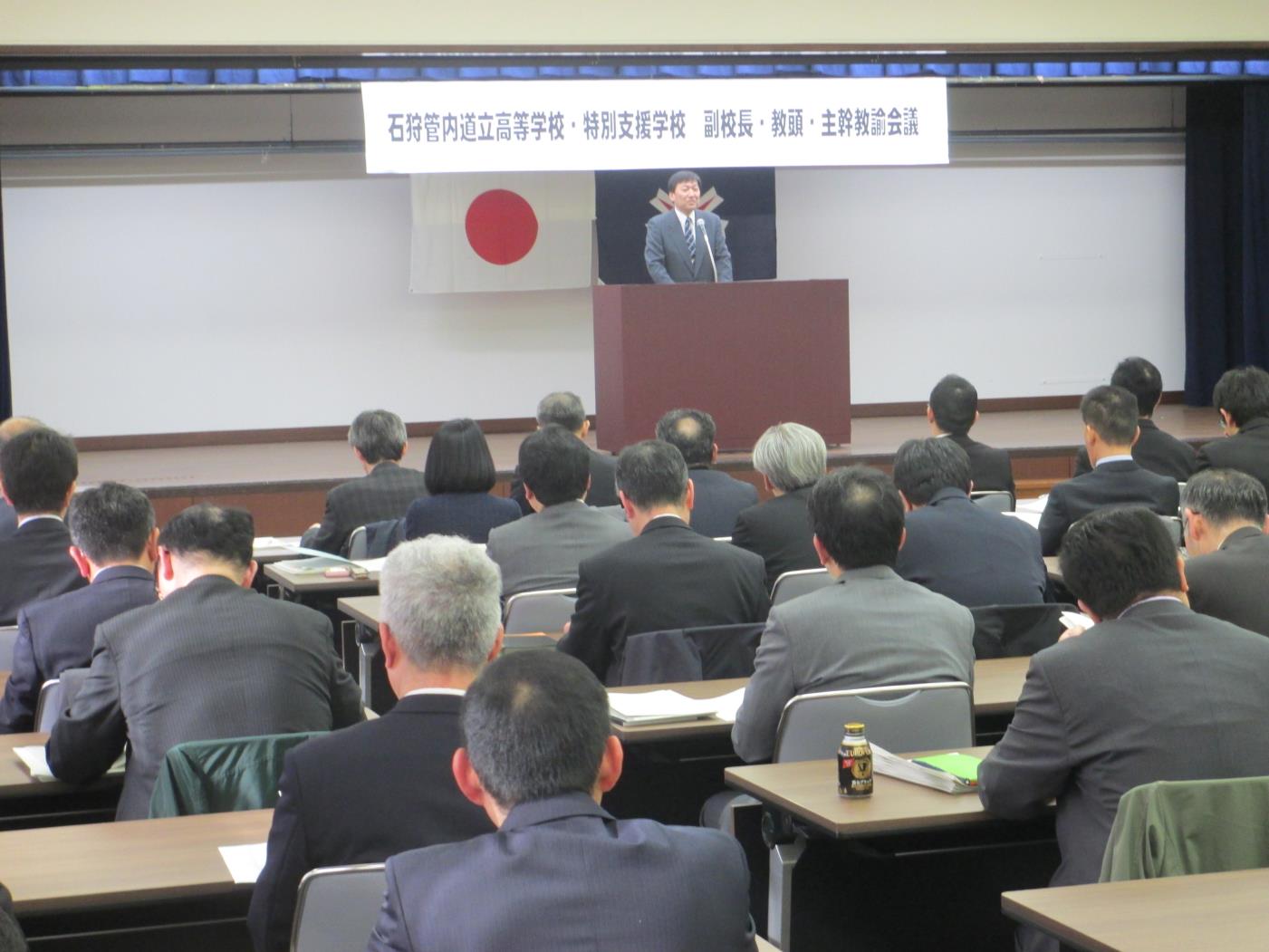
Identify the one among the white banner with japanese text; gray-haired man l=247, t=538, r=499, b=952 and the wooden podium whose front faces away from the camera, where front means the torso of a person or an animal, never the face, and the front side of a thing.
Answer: the gray-haired man

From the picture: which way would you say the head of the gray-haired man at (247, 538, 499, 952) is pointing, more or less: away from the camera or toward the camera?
away from the camera

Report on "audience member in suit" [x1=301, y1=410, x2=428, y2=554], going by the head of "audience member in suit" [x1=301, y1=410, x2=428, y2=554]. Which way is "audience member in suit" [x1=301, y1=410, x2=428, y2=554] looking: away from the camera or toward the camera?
away from the camera

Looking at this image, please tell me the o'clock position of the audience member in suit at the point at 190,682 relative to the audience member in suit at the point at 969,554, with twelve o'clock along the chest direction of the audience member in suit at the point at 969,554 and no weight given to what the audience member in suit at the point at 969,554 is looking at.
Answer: the audience member in suit at the point at 190,682 is roughly at 9 o'clock from the audience member in suit at the point at 969,554.

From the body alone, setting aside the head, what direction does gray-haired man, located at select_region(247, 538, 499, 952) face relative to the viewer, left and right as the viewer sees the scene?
facing away from the viewer

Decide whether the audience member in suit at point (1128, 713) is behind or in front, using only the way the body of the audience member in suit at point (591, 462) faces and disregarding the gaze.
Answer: behind

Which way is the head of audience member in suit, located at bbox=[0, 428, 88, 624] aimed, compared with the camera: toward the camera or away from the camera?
away from the camera

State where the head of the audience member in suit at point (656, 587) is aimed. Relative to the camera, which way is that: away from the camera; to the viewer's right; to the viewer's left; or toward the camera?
away from the camera

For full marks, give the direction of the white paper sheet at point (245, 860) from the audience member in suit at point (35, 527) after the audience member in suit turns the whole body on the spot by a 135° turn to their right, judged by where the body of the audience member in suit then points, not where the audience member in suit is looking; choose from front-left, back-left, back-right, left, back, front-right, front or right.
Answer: front-right

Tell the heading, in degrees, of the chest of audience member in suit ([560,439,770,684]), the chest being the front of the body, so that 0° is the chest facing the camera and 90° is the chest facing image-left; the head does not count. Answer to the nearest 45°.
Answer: approximately 180°

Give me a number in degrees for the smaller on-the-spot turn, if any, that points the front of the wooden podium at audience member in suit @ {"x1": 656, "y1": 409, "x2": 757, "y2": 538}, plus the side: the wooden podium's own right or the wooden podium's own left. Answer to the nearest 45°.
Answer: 0° — it already faces them

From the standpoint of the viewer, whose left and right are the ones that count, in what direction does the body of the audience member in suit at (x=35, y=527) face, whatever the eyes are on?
facing away from the viewer

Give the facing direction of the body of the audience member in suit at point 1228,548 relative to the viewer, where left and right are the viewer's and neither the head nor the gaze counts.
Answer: facing away from the viewer and to the left of the viewer

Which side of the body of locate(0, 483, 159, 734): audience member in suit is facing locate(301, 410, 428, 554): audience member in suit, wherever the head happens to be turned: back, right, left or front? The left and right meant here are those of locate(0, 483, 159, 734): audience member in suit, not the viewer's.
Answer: front

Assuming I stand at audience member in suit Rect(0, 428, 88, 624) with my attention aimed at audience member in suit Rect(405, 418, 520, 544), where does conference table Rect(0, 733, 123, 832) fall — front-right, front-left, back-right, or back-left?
back-right

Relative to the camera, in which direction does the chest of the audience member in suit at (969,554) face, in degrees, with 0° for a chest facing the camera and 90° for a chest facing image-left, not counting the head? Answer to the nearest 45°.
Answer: approximately 135°

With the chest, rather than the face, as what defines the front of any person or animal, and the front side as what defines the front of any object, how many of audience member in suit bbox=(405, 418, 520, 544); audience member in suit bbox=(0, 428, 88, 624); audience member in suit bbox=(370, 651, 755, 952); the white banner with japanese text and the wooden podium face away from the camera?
3
